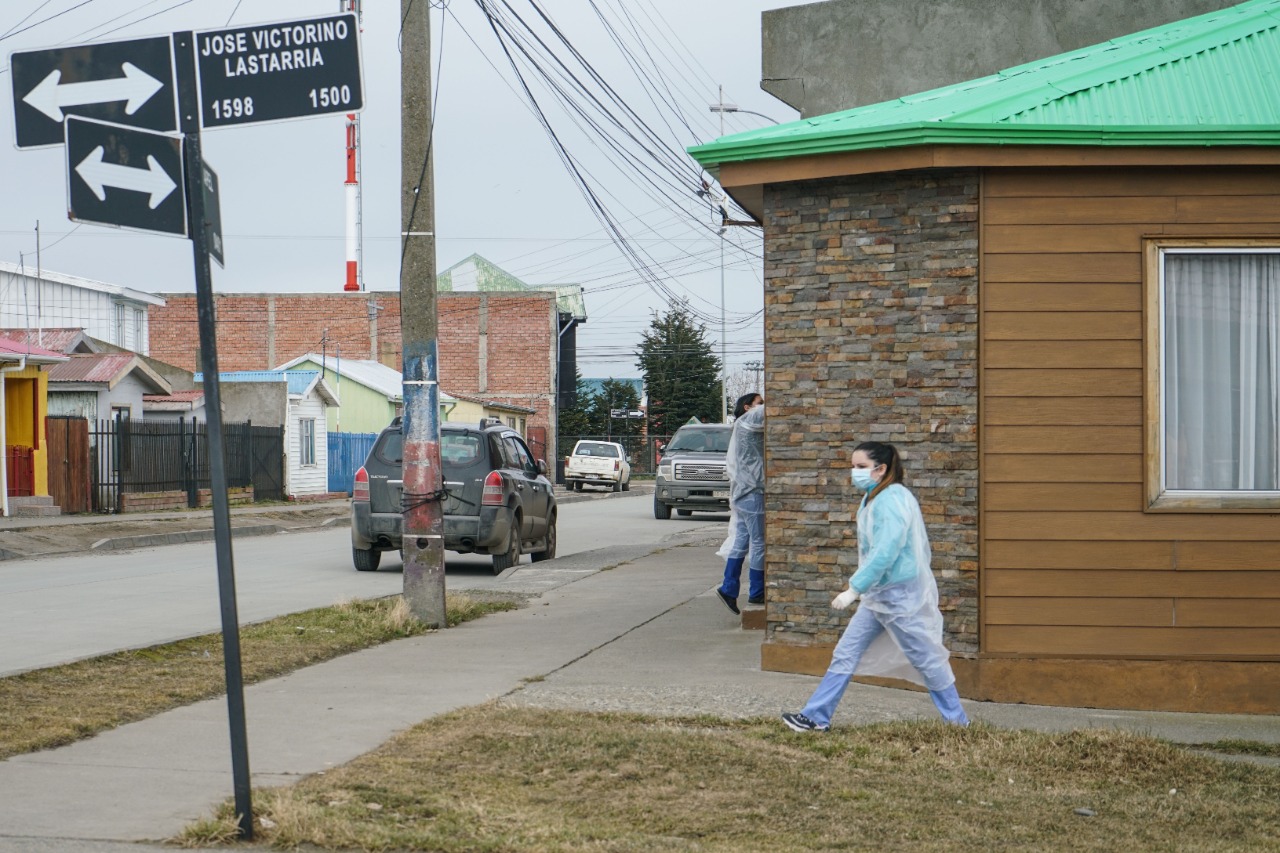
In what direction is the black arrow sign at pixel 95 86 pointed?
toward the camera

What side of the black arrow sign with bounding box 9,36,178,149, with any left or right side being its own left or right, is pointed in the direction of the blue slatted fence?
back

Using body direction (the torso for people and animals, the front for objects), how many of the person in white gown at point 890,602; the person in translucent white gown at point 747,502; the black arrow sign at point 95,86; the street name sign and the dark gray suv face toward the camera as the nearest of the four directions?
2

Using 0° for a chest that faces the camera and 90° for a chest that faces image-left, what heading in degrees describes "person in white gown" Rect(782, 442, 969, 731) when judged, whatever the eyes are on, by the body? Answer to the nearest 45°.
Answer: approximately 90°

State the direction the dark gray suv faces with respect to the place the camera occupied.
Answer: facing away from the viewer and to the right of the viewer

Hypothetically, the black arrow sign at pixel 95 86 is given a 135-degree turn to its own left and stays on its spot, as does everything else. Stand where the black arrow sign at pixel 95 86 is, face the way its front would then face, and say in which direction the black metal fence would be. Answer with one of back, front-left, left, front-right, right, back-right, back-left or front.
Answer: front-left

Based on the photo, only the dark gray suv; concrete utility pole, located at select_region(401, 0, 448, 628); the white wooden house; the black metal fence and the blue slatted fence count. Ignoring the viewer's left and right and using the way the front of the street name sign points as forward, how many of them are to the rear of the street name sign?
5

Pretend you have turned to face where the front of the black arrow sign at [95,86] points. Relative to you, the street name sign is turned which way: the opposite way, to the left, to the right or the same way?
the same way

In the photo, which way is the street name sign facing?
toward the camera

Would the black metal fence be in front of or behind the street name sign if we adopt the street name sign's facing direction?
behind

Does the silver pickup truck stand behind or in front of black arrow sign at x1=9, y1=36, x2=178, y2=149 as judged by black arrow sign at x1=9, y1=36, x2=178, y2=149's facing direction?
behind
